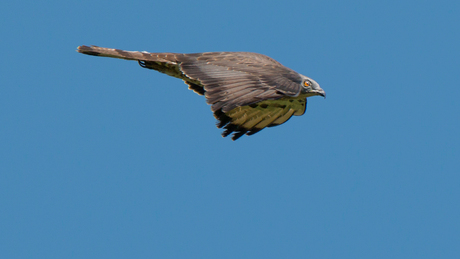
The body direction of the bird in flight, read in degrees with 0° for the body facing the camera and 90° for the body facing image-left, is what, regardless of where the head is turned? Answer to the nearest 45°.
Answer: approximately 270°
